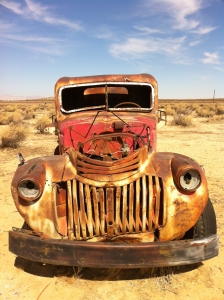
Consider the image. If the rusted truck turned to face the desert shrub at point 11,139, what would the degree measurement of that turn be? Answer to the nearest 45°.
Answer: approximately 135° to its right

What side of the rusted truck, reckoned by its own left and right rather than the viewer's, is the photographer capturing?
front
